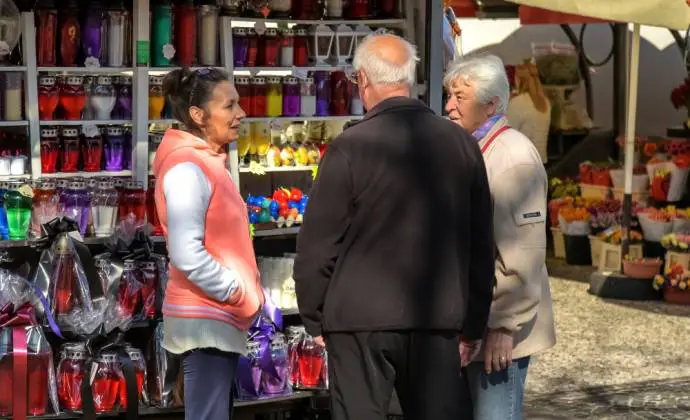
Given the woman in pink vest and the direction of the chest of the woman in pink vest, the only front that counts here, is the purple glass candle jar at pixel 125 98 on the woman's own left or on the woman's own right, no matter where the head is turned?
on the woman's own left

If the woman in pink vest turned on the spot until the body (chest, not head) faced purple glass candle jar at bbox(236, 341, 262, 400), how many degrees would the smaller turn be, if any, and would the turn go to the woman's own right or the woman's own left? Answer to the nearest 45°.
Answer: approximately 90° to the woman's own left

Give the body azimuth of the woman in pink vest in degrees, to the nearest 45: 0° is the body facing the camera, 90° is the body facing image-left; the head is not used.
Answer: approximately 270°

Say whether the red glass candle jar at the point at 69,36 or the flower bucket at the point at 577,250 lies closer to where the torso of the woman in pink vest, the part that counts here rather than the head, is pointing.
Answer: the flower bucket

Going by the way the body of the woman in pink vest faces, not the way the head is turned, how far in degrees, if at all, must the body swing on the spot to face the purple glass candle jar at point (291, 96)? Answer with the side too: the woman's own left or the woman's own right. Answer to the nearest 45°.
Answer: approximately 90° to the woman's own left

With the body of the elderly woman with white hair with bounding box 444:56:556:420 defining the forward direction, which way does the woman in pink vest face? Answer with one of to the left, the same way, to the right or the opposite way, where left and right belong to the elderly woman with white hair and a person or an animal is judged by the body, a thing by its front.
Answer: the opposite way

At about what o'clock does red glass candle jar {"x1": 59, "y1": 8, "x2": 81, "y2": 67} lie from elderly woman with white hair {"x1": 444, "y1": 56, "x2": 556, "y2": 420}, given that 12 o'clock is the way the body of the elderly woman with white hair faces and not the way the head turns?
The red glass candle jar is roughly at 1 o'clock from the elderly woman with white hair.

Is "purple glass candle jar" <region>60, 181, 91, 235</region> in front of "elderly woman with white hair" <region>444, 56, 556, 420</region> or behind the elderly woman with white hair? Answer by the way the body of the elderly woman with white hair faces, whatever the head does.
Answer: in front

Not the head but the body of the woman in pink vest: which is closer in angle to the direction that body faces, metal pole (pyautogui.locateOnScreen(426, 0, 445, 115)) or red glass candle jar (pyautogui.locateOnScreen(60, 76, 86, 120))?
the metal pole

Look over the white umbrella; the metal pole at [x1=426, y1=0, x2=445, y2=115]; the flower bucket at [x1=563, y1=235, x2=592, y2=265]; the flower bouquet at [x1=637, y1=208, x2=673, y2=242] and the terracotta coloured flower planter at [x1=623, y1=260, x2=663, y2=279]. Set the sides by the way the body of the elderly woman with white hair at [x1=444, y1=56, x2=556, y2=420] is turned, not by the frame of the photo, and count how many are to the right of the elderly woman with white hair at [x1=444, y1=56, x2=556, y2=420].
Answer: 5

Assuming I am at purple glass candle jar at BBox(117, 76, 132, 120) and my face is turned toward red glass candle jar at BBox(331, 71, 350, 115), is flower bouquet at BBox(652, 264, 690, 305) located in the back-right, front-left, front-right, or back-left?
front-left

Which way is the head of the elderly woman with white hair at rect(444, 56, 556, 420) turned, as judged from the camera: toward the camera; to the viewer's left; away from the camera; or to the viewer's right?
to the viewer's left

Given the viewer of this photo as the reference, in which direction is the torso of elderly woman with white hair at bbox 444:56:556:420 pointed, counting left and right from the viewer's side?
facing to the left of the viewer

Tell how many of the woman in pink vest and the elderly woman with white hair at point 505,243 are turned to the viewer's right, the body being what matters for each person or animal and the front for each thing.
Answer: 1
